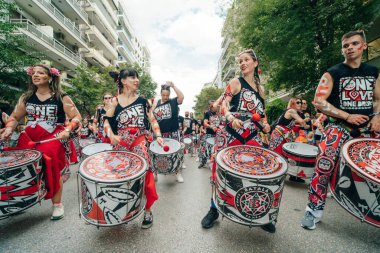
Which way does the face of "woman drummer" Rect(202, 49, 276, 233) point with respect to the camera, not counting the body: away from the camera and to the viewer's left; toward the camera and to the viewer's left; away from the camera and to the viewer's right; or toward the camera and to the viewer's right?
toward the camera and to the viewer's left

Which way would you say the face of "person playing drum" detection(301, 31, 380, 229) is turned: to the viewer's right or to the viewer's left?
to the viewer's left

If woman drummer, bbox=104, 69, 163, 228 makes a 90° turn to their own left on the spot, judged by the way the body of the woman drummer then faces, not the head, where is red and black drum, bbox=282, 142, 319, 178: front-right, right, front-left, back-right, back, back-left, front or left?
front

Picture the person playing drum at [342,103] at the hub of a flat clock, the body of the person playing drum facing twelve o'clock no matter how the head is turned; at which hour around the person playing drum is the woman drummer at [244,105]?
The woman drummer is roughly at 2 o'clock from the person playing drum.

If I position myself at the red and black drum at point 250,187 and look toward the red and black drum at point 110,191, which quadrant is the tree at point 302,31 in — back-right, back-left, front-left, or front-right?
back-right

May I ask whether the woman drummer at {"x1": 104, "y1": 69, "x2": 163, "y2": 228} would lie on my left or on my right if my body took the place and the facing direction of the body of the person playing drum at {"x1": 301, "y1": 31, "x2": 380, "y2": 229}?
on my right

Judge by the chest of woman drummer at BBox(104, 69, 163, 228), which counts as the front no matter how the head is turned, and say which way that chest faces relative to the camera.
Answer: toward the camera

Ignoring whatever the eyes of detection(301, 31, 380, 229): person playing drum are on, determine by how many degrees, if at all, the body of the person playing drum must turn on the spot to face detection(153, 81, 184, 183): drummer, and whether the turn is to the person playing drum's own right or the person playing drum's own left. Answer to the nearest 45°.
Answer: approximately 90° to the person playing drum's own right

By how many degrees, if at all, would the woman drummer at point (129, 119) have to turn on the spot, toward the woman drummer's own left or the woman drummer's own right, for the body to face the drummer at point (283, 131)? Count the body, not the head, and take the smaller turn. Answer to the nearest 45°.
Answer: approximately 90° to the woman drummer's own left

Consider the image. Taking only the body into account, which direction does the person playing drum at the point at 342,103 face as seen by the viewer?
toward the camera
